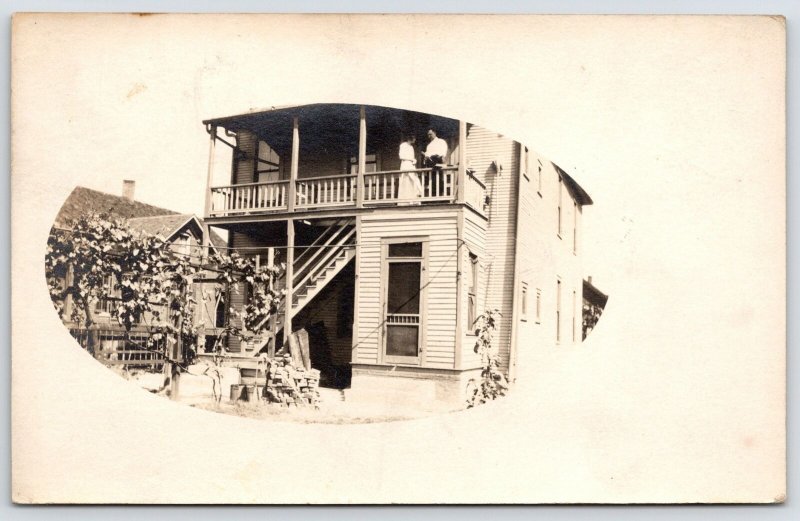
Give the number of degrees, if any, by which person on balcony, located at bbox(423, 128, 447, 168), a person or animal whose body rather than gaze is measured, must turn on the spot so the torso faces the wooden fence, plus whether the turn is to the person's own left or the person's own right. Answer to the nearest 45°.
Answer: approximately 45° to the person's own right

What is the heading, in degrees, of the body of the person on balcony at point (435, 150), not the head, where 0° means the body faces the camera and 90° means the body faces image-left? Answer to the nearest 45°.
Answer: approximately 45°

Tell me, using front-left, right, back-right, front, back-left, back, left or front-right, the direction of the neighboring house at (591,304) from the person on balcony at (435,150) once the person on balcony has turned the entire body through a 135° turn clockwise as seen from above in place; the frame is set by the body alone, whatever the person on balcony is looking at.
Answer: front
